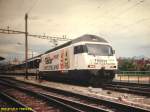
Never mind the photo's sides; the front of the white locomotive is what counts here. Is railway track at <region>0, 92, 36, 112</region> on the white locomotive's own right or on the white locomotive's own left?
on the white locomotive's own right

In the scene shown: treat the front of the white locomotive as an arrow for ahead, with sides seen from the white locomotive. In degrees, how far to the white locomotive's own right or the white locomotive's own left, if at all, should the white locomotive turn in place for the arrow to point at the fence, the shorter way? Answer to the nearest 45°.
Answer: approximately 90° to the white locomotive's own left

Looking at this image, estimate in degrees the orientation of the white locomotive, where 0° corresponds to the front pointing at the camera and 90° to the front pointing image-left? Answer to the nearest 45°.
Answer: approximately 315°

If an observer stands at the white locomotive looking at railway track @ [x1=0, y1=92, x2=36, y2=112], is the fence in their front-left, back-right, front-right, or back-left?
back-left
